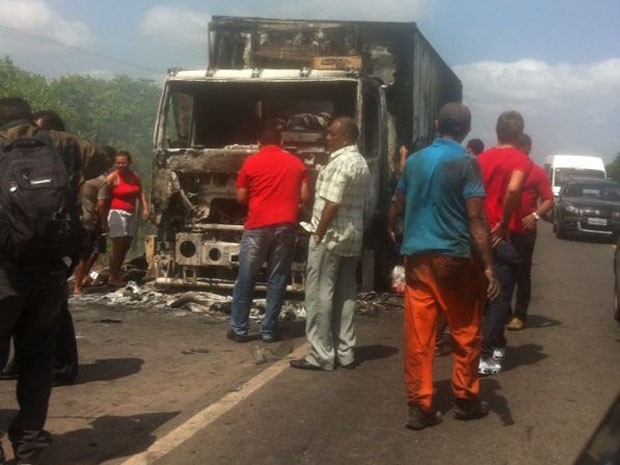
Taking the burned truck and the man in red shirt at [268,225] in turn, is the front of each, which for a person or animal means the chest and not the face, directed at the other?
yes

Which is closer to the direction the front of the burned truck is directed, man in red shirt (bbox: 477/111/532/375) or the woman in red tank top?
the man in red shirt

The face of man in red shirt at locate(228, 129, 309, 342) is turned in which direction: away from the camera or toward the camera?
away from the camera

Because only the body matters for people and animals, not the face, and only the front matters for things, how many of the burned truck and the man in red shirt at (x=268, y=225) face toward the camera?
1

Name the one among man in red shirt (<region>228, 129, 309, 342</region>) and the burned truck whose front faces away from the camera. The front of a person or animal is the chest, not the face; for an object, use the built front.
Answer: the man in red shirt

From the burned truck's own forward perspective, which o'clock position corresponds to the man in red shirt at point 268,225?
The man in red shirt is roughly at 12 o'clock from the burned truck.

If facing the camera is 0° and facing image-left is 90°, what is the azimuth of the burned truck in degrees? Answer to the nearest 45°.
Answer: approximately 0°

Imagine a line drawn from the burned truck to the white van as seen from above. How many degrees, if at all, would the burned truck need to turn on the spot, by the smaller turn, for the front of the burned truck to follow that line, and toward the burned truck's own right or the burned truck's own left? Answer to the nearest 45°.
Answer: approximately 135° to the burned truck's own left

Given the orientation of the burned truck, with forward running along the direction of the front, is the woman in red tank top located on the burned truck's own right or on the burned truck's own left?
on the burned truck's own right

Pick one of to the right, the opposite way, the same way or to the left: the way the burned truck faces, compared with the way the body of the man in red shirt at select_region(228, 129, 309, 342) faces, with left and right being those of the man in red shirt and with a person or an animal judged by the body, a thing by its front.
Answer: the opposite way

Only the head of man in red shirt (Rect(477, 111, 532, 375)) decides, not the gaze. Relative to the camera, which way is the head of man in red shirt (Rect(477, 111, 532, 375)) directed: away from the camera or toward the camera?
away from the camera

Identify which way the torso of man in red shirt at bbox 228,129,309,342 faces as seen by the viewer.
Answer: away from the camera
